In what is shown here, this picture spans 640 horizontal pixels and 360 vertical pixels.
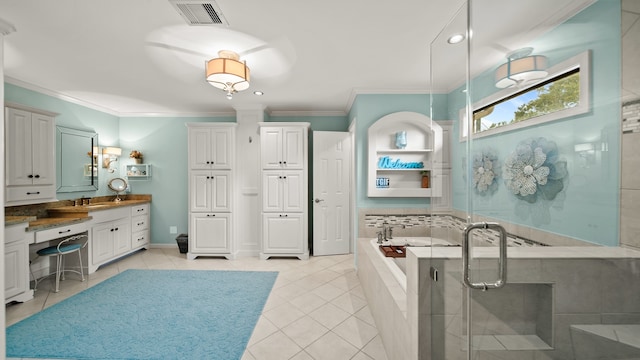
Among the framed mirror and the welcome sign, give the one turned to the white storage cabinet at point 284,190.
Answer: the framed mirror

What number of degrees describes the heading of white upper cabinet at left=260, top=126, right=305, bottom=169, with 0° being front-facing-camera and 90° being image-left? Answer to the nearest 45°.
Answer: approximately 0°

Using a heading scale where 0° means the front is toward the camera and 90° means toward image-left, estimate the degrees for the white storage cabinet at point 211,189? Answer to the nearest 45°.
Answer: approximately 0°

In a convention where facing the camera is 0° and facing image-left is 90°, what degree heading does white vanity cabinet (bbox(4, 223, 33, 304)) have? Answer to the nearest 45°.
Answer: approximately 315°

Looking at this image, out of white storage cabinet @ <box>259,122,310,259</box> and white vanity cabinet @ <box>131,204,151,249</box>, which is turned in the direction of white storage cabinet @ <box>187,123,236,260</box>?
the white vanity cabinet

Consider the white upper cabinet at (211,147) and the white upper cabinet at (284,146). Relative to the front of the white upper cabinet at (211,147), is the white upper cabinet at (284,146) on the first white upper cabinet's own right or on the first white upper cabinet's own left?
on the first white upper cabinet's own left

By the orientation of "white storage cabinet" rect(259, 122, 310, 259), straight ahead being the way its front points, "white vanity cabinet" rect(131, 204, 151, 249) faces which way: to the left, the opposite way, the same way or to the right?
to the left
